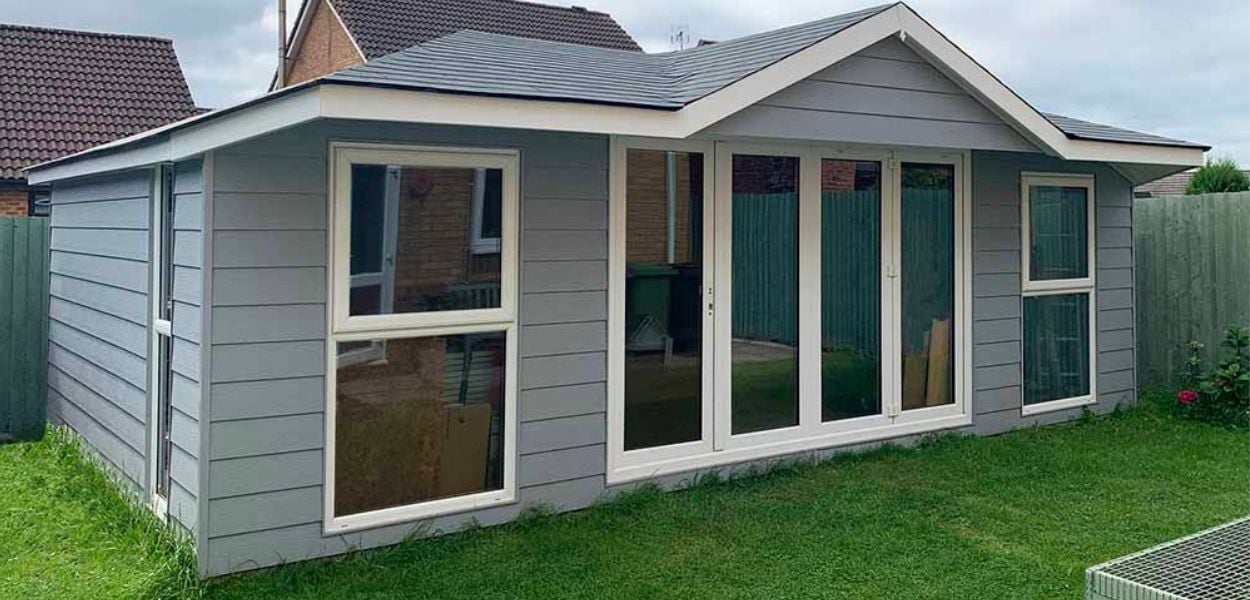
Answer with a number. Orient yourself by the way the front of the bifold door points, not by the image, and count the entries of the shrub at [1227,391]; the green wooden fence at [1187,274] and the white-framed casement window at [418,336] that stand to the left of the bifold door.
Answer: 2

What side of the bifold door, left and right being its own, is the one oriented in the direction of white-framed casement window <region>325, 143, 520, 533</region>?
right

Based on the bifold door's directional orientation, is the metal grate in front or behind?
in front

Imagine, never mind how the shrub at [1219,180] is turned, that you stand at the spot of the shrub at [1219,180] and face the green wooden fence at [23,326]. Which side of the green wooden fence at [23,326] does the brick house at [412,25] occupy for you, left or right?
right

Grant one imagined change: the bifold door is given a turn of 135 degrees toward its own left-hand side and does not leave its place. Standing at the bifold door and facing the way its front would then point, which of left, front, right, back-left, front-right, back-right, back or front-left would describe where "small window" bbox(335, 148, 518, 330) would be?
back-left

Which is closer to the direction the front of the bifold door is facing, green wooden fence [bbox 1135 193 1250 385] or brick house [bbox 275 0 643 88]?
the green wooden fence

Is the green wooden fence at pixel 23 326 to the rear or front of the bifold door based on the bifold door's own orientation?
to the rear

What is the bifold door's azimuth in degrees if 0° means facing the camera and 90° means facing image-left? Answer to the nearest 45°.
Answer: approximately 315°

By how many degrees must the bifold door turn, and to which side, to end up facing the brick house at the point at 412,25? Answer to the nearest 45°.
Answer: approximately 180°

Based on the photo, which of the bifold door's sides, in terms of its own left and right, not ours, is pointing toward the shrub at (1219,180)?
left

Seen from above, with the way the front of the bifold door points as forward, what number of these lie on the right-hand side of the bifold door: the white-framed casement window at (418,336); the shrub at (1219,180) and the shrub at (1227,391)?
1

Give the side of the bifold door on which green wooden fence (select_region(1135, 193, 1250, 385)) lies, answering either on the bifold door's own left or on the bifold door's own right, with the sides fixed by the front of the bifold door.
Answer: on the bifold door's own left

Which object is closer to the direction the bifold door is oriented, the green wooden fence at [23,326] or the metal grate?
the metal grate
